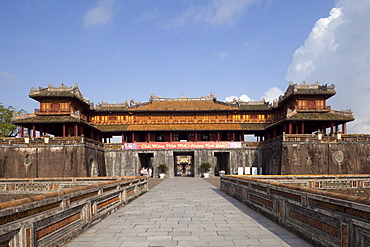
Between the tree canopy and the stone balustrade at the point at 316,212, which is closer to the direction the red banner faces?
the stone balustrade

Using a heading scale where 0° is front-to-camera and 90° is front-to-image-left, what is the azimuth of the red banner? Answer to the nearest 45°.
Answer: approximately 0°

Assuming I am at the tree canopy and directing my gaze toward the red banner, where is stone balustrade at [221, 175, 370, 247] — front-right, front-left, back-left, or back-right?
front-right

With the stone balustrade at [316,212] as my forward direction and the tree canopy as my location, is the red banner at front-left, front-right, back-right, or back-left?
front-left

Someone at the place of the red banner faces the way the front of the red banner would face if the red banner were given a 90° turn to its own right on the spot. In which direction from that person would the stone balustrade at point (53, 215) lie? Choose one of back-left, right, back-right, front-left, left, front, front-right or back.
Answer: left

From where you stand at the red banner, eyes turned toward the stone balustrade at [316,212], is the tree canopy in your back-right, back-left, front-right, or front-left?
back-right

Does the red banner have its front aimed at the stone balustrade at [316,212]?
yes
